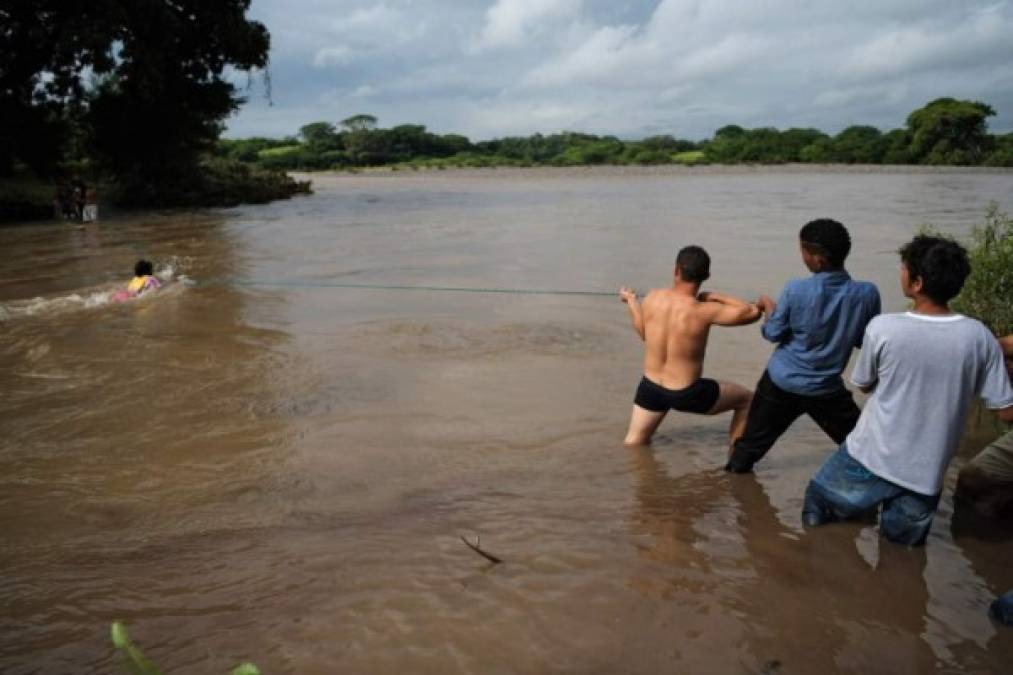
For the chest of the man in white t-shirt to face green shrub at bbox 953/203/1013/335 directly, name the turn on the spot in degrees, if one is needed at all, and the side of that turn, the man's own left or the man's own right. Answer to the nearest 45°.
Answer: approximately 45° to the man's own right

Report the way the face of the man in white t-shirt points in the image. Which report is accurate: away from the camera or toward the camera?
away from the camera

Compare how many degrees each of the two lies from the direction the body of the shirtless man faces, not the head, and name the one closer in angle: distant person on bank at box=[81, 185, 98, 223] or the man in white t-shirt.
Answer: the distant person on bank

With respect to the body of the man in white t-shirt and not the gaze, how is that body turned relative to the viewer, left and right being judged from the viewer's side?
facing away from the viewer and to the left of the viewer

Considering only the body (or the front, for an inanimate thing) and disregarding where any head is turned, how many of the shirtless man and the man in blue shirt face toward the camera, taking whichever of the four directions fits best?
0

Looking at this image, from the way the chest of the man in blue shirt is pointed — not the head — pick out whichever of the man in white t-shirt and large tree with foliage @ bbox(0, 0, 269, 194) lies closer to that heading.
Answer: the large tree with foliage

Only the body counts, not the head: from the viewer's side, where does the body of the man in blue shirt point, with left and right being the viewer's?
facing away from the viewer and to the left of the viewer

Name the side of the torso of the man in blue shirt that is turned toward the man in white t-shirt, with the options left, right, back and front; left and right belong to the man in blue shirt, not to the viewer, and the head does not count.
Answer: back

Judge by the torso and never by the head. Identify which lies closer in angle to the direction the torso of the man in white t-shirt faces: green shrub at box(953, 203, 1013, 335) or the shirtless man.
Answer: the shirtless man

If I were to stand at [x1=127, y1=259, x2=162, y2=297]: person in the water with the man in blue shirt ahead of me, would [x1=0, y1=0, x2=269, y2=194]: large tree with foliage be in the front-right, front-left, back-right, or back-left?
back-left

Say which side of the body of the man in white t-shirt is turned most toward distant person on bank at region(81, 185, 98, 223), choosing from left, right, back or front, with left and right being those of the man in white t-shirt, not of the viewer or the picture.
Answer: front

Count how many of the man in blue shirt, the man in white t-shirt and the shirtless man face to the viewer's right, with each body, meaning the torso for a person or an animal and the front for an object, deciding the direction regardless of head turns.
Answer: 0

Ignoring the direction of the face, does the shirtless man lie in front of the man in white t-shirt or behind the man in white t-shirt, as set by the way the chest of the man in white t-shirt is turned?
in front

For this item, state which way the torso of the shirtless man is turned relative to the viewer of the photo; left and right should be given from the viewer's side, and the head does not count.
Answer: facing away from the viewer

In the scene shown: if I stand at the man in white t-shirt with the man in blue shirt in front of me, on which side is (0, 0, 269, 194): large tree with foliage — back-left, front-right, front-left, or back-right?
front-left

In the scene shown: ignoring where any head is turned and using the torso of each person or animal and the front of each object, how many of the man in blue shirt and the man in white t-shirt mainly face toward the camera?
0
